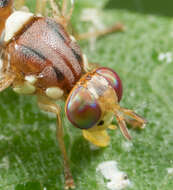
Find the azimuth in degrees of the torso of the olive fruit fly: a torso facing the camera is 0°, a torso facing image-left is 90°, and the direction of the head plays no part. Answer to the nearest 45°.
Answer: approximately 315°
